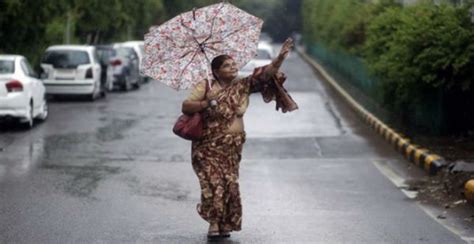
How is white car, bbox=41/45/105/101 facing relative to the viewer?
away from the camera

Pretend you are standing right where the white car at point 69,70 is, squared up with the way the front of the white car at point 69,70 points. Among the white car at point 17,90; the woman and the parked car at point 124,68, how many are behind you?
2

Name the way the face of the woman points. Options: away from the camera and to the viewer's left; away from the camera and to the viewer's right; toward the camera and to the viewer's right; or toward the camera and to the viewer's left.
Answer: toward the camera and to the viewer's right

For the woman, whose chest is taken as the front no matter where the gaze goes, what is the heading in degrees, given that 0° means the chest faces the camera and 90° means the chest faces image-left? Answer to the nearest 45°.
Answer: approximately 0°

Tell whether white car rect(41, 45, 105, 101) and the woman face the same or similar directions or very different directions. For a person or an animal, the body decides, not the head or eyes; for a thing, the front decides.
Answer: very different directions

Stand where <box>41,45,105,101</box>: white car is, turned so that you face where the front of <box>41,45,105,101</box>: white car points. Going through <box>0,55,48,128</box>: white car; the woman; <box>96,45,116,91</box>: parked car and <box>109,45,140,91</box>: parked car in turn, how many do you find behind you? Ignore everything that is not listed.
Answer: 2

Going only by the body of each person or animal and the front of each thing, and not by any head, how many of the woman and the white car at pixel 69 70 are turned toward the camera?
1

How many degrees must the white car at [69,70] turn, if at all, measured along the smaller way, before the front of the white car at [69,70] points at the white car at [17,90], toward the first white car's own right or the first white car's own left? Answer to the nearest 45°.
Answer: approximately 180°

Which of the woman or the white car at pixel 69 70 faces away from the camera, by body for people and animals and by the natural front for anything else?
the white car

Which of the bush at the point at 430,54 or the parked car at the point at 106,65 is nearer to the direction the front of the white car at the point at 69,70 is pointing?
the parked car
